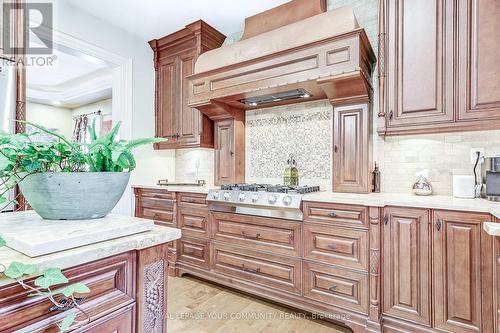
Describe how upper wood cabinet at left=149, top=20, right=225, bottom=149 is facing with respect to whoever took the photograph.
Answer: facing the viewer and to the left of the viewer

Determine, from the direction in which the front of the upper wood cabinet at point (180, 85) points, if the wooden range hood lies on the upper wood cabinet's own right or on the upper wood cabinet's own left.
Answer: on the upper wood cabinet's own left

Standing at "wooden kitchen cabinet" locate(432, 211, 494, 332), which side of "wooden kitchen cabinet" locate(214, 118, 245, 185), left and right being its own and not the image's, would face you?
left

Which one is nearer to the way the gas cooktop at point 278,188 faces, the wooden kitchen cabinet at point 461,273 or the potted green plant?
the potted green plant

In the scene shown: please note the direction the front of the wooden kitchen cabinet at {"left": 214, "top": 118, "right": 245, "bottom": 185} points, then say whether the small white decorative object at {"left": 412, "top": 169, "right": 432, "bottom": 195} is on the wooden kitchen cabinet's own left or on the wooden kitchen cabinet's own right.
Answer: on the wooden kitchen cabinet's own left

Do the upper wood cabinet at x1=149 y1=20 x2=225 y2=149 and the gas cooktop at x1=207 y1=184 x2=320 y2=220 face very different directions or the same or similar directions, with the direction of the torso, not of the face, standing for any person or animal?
same or similar directions

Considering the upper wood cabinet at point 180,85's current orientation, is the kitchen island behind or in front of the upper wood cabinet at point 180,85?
in front

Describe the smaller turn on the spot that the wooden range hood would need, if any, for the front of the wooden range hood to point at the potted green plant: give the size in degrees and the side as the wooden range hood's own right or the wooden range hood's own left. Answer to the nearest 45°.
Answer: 0° — it already faces it

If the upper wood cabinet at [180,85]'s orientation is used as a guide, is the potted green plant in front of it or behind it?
in front

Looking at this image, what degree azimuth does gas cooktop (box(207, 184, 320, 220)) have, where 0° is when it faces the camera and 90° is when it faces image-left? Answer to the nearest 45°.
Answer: approximately 45°

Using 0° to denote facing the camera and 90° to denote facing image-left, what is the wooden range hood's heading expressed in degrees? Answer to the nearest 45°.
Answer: approximately 45°

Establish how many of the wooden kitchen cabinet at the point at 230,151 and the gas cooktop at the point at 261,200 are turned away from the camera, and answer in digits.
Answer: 0

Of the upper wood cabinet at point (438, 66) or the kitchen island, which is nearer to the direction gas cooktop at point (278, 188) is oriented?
the kitchen island

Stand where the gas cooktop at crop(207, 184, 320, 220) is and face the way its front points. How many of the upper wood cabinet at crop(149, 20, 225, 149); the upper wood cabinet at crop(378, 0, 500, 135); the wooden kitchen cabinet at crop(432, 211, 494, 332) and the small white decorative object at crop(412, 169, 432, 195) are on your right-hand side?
1

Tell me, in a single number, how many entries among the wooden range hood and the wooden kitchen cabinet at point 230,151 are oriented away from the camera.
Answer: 0
